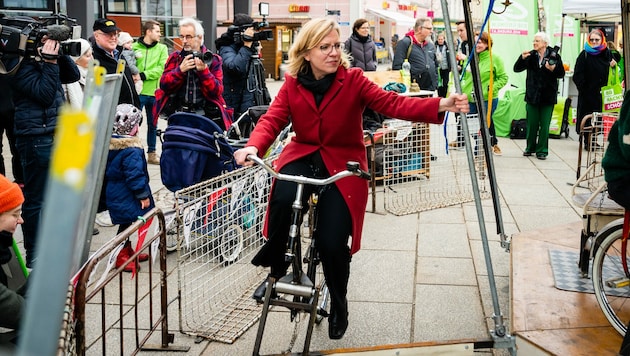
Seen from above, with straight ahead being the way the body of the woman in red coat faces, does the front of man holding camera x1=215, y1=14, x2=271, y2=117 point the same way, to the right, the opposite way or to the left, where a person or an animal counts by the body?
to the left

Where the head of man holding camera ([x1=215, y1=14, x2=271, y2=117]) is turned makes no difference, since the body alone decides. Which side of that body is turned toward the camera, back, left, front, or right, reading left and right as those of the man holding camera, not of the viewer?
right

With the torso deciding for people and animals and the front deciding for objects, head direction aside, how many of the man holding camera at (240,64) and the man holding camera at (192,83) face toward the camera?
1

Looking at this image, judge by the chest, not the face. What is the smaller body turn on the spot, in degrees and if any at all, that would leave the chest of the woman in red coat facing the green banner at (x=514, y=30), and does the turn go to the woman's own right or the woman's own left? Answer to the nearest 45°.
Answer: approximately 180°

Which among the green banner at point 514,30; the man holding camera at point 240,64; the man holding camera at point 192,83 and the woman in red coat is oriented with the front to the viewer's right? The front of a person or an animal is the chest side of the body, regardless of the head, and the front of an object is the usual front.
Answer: the man holding camera at point 240,64

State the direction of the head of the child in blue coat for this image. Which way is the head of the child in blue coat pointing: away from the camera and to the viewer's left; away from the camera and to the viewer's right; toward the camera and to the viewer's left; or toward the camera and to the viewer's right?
away from the camera and to the viewer's right
